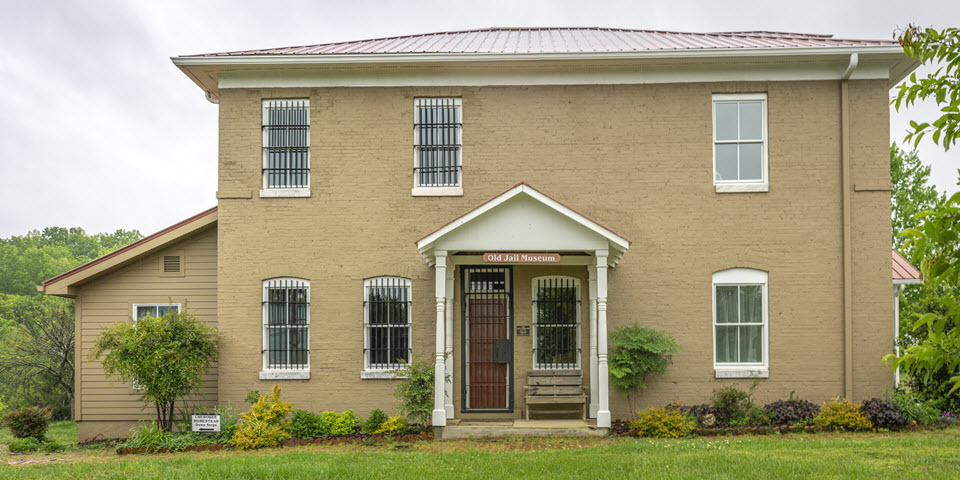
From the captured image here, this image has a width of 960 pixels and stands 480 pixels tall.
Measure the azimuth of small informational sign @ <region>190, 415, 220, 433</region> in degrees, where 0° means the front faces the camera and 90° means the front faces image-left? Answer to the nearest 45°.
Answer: approximately 0°

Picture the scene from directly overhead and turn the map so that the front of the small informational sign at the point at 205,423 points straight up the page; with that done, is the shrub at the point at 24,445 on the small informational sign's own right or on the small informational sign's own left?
on the small informational sign's own right

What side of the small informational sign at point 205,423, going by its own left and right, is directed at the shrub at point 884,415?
left

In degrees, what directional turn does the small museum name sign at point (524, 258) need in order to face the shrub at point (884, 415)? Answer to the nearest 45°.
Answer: approximately 90° to its left

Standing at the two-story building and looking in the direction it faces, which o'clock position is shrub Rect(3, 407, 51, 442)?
The shrub is roughly at 3 o'clock from the two-story building.

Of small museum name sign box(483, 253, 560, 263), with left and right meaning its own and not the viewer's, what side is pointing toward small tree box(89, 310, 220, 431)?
right

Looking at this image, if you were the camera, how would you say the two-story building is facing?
facing the viewer

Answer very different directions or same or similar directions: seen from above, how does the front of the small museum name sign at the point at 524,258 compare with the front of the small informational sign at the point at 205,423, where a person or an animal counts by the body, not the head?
same or similar directions

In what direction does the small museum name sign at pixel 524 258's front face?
toward the camera

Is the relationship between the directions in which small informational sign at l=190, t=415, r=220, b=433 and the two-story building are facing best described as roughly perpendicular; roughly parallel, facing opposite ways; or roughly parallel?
roughly parallel
